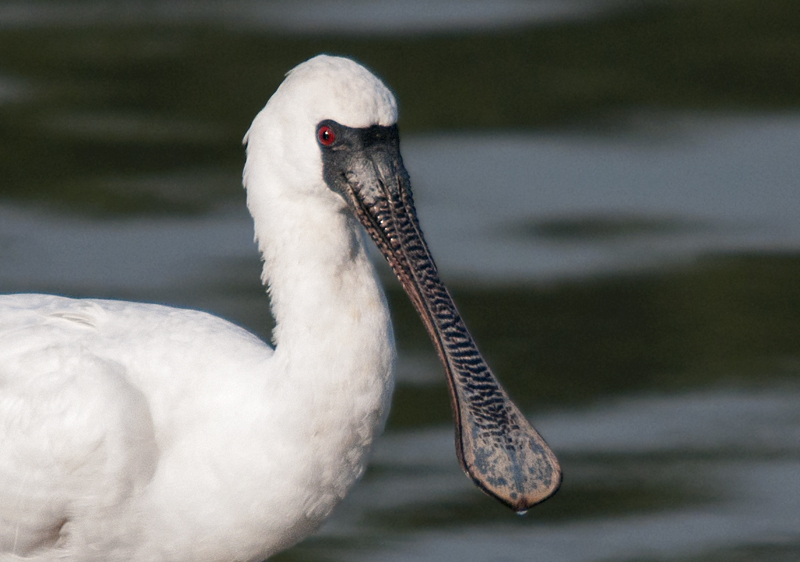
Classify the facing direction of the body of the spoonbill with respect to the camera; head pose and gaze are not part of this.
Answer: to the viewer's right
